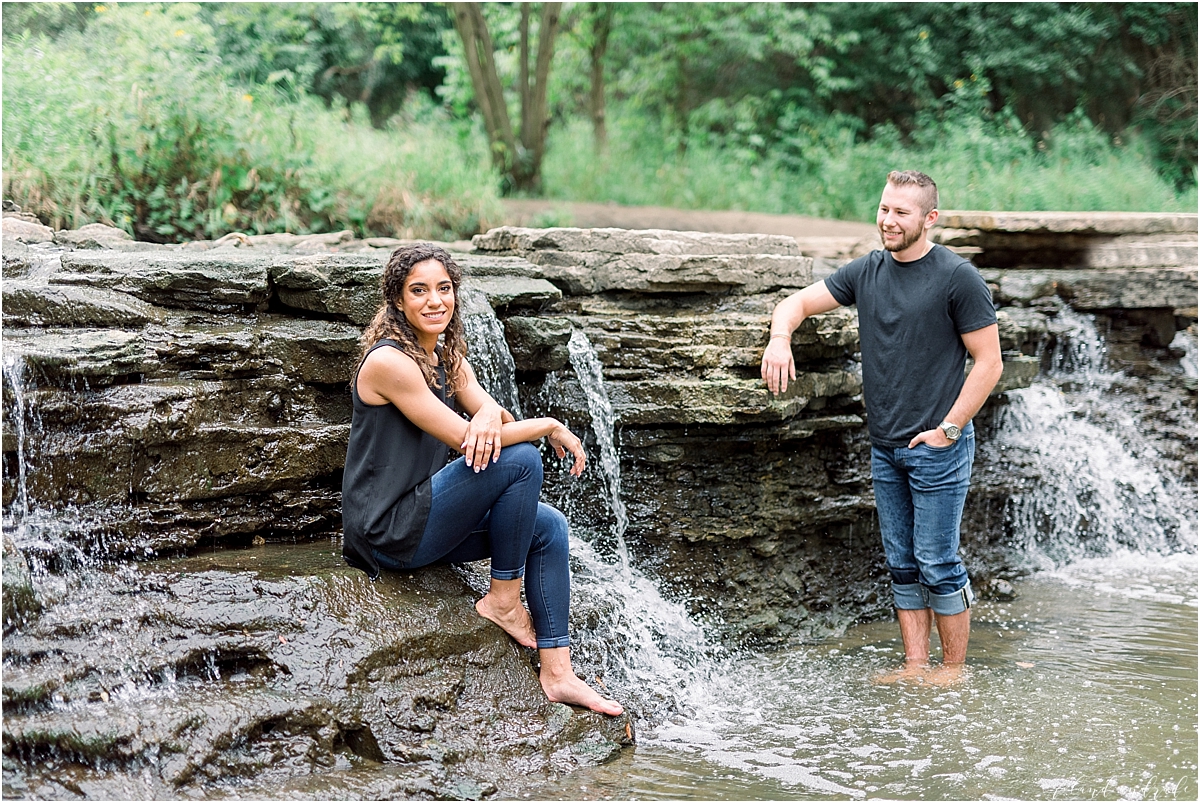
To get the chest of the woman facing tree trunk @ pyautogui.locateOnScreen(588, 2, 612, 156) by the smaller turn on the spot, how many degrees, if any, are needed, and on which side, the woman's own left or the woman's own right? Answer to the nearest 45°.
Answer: approximately 135° to the woman's own left

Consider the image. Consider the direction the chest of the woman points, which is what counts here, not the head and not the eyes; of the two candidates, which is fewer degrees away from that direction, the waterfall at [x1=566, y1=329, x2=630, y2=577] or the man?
the man

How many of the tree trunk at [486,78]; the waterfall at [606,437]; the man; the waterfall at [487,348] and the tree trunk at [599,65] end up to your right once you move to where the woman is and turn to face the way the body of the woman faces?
0

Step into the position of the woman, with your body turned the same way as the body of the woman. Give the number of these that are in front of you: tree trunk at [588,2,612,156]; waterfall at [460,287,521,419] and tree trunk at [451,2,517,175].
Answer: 0

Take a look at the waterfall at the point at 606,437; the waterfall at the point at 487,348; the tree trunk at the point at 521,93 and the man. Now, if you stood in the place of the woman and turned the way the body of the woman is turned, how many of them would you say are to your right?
0

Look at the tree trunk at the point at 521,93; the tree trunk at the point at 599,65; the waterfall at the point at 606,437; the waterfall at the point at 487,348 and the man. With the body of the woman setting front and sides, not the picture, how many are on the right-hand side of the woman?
0

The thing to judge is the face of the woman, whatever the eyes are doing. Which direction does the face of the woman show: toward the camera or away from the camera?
toward the camera

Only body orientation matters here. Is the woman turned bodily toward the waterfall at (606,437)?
no

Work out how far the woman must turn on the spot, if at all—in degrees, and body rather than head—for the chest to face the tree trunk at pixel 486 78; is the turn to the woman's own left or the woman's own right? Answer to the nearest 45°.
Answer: approximately 135° to the woman's own left

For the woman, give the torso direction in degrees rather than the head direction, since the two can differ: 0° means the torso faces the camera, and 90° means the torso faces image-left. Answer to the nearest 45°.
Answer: approximately 315°

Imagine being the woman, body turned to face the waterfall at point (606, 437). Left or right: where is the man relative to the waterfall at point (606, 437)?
right

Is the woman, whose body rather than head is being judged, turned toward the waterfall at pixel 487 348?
no
